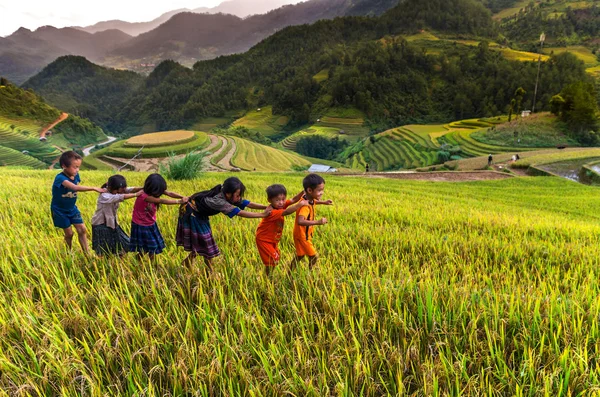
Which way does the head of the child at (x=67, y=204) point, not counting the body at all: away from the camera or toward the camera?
toward the camera

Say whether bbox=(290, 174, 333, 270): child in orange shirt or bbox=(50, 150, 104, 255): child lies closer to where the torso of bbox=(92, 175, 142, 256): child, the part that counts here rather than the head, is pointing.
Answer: the child in orange shirt

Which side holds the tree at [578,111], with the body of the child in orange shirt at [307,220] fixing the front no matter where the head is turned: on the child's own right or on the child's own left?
on the child's own left

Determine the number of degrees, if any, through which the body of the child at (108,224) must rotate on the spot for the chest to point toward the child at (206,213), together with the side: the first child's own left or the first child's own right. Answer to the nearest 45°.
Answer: approximately 45° to the first child's own right

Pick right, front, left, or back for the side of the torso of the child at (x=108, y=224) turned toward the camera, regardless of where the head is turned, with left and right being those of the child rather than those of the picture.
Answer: right
